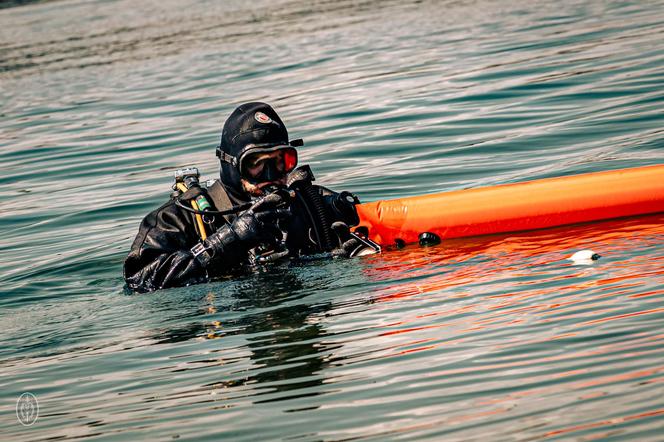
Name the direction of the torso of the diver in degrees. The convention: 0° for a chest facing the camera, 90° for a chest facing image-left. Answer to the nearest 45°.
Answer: approximately 315°
